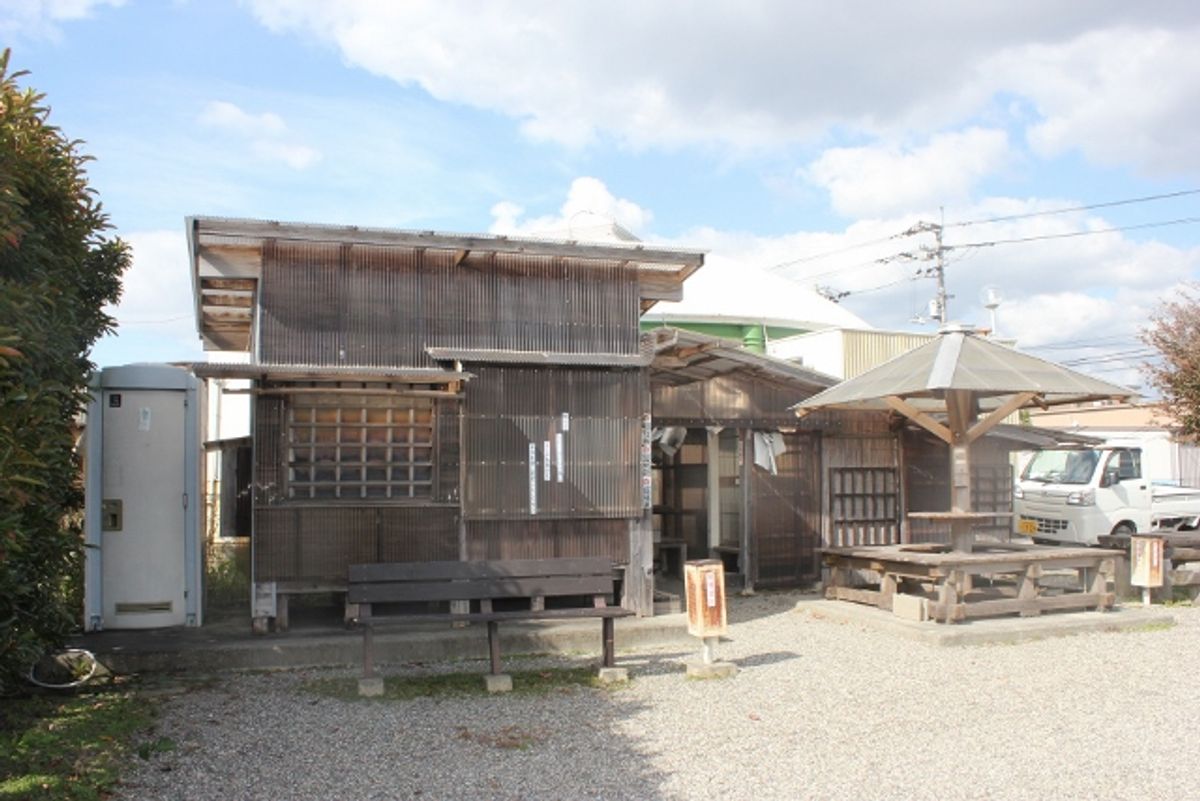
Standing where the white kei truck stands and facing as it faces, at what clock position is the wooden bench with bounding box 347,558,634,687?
The wooden bench is roughly at 11 o'clock from the white kei truck.

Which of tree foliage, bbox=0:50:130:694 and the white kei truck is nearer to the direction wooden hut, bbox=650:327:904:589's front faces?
the tree foliage

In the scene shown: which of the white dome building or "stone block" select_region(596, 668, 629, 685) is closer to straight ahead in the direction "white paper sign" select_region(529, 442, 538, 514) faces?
the stone block

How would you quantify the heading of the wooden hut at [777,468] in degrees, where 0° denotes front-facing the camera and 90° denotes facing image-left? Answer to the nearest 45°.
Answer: approximately 0°

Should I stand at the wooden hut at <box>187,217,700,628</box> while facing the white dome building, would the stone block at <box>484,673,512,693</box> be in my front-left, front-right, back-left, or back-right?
back-right

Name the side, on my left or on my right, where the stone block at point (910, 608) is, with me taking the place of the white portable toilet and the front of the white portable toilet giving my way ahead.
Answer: on my left

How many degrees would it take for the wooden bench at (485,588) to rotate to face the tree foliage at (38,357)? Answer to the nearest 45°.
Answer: approximately 45° to its right

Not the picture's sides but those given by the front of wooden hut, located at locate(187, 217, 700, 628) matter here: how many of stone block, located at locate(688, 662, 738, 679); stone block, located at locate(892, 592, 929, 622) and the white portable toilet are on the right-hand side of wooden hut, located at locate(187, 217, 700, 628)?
1

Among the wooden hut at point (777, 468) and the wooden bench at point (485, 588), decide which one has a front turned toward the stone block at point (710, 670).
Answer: the wooden hut

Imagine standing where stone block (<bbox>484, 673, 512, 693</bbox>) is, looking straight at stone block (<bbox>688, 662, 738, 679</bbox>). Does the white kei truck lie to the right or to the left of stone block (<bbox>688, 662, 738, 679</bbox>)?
left

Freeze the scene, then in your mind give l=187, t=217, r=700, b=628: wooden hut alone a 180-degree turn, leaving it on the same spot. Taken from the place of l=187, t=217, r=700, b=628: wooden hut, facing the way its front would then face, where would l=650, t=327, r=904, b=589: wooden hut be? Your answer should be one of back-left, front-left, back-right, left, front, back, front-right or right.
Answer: front-right

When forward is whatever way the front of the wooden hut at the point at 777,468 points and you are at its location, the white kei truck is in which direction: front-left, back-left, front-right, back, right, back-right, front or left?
back-left

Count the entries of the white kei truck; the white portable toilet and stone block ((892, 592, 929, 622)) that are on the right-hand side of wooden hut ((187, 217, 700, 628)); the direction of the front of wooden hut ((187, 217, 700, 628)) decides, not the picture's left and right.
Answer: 1

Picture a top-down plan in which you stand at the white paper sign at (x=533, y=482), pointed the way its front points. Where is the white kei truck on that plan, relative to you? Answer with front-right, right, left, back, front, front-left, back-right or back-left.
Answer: back-left

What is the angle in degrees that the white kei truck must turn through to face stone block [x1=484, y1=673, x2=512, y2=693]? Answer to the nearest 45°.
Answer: approximately 45° to its left

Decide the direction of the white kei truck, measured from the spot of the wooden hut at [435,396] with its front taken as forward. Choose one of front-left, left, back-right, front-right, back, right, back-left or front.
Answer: back-left

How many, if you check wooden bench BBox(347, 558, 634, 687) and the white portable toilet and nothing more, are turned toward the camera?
2
